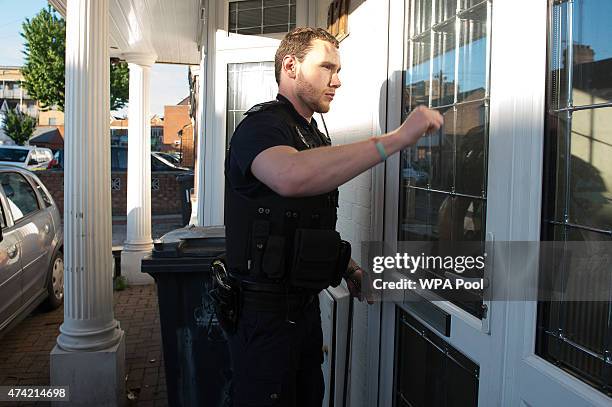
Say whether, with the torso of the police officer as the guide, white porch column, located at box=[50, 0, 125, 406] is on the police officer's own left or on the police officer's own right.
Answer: on the police officer's own left

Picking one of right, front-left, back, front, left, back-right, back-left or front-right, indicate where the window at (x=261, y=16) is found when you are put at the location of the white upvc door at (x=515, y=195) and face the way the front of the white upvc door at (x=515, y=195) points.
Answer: right

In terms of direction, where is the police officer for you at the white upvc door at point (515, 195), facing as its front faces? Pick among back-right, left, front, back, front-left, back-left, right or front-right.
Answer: front-right

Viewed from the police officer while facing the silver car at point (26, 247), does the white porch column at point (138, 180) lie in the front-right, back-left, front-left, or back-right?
front-right

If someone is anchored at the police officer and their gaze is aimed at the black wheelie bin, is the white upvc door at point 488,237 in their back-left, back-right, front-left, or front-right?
back-right

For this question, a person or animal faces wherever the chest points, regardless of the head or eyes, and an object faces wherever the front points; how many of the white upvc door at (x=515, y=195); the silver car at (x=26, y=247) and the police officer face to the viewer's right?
1

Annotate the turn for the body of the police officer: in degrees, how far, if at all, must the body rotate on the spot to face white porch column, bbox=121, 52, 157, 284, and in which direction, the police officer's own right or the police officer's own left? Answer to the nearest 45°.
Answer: approximately 135° to the police officer's own left

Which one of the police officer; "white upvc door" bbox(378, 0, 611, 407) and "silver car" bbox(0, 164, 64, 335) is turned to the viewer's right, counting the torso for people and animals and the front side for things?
the police officer

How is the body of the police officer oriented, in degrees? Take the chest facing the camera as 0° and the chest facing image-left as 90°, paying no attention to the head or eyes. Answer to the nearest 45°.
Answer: approximately 270°

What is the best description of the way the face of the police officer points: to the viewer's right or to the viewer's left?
to the viewer's right

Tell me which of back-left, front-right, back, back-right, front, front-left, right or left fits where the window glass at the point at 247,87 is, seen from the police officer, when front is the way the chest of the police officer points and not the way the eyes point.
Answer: left
